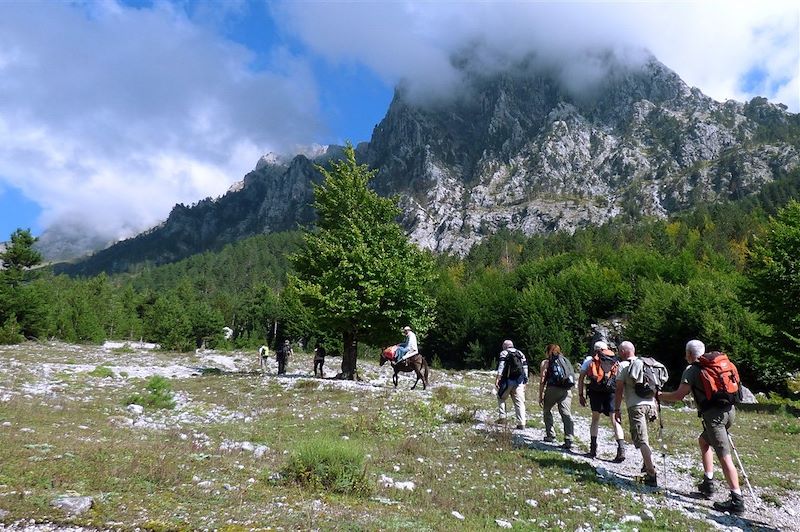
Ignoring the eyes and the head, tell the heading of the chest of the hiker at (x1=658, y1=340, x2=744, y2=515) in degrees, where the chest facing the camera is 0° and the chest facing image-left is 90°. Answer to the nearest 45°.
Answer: approximately 135°

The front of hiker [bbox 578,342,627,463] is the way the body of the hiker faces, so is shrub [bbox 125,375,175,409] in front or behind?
in front

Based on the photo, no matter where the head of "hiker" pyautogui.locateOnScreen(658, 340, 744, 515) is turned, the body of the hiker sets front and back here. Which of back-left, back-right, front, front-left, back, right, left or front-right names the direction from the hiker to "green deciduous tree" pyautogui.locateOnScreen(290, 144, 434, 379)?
front

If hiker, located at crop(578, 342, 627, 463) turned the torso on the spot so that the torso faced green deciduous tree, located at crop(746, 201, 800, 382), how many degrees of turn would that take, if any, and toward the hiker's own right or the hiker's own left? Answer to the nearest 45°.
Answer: approximately 90° to the hiker's own right

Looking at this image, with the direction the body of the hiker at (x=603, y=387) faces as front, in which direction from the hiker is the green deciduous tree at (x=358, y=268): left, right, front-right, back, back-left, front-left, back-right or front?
front

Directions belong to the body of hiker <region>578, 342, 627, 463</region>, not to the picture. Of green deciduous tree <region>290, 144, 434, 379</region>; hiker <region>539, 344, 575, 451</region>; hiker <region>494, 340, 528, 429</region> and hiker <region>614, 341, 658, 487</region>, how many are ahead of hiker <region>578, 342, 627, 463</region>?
3

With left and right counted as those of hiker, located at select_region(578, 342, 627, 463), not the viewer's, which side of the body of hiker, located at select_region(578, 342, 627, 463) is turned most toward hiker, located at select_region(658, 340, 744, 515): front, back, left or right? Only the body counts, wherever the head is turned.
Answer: back

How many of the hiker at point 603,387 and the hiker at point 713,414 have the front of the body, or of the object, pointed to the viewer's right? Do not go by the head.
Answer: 0

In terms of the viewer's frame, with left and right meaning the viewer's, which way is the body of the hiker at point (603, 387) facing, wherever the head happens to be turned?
facing away from the viewer and to the left of the viewer

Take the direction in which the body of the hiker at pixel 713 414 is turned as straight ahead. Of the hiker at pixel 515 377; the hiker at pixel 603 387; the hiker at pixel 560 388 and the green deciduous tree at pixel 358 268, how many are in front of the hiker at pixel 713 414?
4

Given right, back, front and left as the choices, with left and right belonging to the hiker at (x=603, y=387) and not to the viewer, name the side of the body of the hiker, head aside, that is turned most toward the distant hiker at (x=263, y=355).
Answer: front

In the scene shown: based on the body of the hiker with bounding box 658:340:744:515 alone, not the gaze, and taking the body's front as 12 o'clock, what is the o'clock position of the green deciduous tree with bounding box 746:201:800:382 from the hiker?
The green deciduous tree is roughly at 2 o'clock from the hiker.

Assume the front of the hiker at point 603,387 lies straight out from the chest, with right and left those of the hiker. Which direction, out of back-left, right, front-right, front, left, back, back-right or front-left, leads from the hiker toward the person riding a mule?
front

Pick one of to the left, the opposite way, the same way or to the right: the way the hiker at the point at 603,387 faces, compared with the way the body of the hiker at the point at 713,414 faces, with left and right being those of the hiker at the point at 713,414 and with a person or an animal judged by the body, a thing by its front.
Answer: the same way

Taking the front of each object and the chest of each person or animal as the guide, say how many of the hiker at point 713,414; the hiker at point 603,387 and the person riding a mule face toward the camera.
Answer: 0

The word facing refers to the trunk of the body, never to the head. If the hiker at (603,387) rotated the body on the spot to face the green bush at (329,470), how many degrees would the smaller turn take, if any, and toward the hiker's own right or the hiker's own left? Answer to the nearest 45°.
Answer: approximately 90° to the hiker's own left

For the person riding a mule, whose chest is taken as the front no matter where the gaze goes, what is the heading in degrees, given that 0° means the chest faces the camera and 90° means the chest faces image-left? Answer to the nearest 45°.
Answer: approximately 90°
